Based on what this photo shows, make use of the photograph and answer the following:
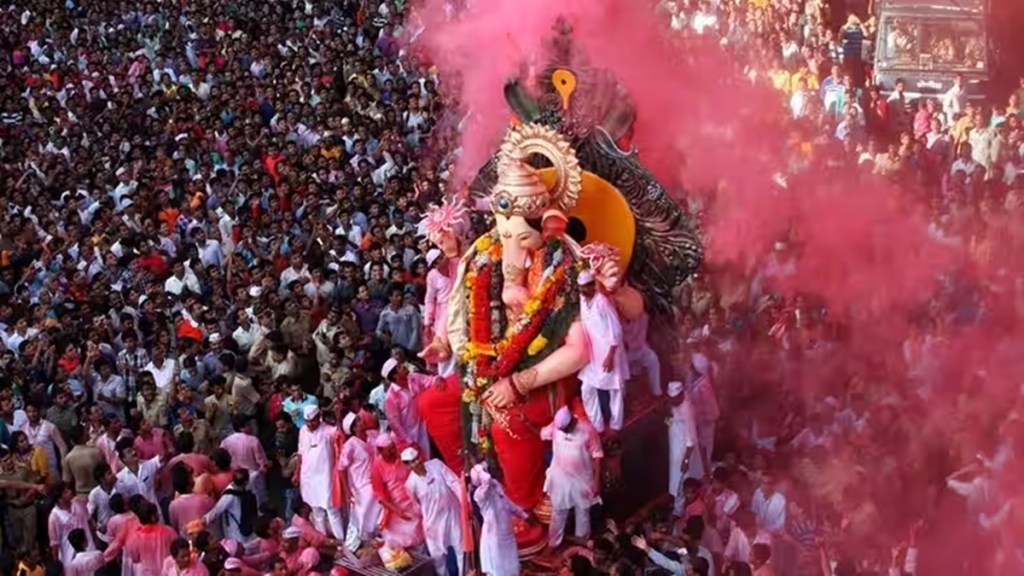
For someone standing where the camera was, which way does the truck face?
facing the viewer

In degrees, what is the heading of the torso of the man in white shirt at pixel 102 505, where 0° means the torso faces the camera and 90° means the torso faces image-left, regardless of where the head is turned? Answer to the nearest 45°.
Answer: approximately 270°

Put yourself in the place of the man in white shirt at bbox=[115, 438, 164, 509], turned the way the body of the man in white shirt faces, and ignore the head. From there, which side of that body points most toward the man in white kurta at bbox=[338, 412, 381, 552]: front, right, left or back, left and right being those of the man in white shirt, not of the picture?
front

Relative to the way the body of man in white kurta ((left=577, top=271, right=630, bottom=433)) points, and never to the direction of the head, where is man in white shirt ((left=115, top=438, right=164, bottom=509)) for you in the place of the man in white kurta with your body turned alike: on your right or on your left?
on your right

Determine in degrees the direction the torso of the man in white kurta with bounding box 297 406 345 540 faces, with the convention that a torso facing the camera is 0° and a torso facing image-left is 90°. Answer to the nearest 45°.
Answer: approximately 45°

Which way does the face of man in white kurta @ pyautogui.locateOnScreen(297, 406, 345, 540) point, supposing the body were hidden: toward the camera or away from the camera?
toward the camera

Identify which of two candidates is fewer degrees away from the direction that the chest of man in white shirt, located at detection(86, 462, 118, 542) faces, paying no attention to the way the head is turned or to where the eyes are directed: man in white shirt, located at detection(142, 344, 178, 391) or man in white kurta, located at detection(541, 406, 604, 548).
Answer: the man in white kurta

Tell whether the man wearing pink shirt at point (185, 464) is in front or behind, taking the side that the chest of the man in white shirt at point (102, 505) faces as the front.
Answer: in front

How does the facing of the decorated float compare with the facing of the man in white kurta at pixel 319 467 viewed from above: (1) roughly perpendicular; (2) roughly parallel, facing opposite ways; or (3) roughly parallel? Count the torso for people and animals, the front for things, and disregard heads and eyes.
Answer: roughly parallel

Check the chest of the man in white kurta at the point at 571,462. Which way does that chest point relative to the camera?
toward the camera
